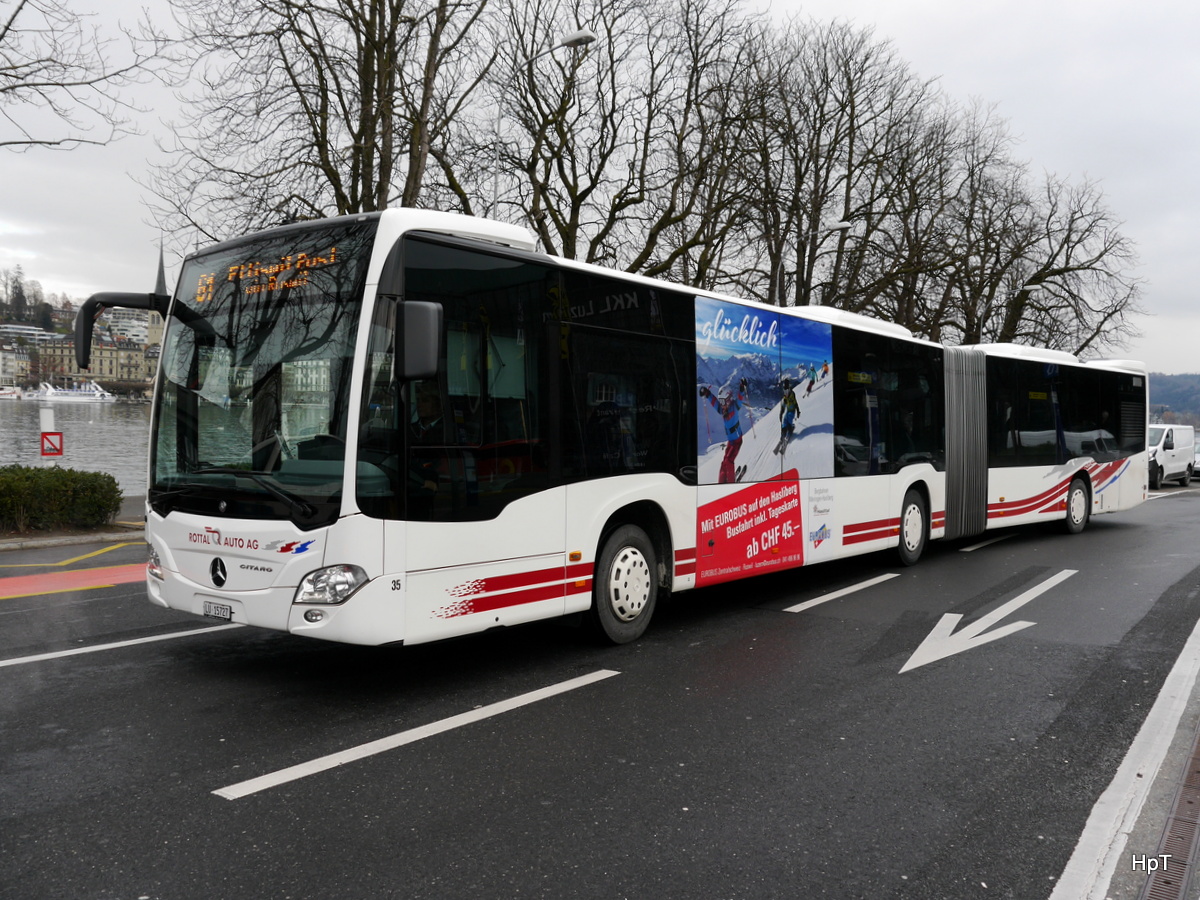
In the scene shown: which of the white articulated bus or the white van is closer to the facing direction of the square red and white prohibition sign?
the white articulated bus

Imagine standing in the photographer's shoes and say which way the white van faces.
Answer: facing the viewer and to the left of the viewer

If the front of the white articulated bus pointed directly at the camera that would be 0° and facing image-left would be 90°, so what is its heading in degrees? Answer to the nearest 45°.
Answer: approximately 45°

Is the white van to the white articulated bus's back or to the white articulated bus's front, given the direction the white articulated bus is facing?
to the back

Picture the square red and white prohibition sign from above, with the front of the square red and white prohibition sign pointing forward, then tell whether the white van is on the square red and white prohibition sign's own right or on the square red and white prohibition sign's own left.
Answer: on the square red and white prohibition sign's own left

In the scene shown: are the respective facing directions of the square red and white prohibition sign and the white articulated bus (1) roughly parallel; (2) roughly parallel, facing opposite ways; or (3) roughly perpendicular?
roughly perpendicular

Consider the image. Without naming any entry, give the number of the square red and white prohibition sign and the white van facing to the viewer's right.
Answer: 0

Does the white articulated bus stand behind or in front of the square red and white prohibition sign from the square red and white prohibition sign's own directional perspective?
in front

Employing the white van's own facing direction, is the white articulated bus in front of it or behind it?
in front

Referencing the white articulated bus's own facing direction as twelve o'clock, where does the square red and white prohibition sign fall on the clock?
The square red and white prohibition sign is roughly at 3 o'clock from the white articulated bus.

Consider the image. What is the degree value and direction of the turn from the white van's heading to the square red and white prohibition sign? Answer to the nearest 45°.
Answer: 0° — it already faces it
